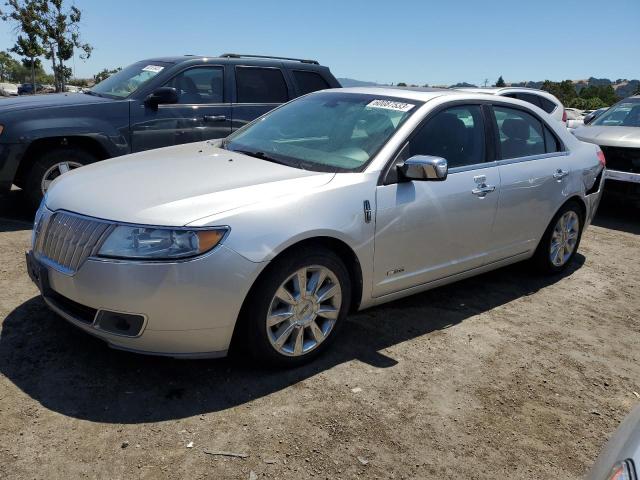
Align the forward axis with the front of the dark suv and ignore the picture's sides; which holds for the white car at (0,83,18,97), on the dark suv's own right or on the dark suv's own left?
on the dark suv's own right

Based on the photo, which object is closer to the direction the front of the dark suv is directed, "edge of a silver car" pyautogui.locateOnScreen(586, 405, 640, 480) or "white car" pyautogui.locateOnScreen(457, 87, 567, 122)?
the edge of a silver car

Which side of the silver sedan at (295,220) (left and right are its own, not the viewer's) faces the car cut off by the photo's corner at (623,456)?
left

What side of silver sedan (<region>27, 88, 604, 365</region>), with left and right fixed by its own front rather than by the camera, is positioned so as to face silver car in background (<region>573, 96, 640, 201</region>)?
back

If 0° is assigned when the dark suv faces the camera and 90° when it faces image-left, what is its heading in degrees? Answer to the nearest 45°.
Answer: approximately 45°

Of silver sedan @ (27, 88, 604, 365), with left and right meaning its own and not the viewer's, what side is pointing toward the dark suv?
right

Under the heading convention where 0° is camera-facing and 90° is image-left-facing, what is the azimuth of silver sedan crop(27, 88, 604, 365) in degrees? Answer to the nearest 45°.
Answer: approximately 45°

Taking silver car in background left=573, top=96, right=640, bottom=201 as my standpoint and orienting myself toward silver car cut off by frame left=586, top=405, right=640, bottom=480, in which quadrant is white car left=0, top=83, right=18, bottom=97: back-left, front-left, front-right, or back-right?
back-right

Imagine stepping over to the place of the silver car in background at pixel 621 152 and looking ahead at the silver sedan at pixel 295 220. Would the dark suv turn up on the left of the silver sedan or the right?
right

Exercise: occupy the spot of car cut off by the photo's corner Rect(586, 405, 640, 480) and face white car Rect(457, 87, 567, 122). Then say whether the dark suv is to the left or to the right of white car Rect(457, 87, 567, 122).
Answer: left

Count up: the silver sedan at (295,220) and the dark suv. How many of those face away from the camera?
0

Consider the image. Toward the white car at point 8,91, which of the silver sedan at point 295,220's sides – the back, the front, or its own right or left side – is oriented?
right
